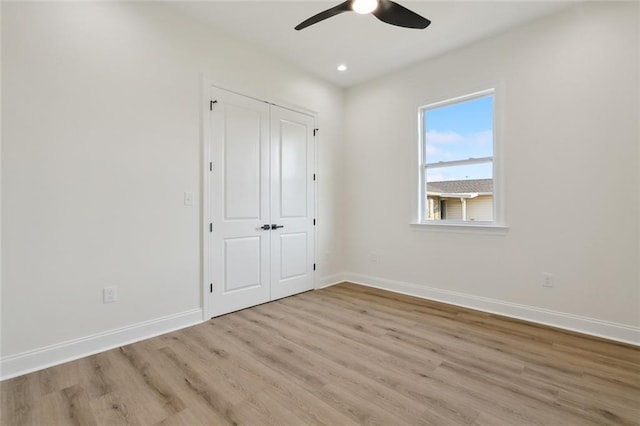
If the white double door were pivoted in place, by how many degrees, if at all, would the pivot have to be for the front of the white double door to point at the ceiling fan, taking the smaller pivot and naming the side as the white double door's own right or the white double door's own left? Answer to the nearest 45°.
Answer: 0° — it already faces it

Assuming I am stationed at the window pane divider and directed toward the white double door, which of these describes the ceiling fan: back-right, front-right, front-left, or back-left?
front-left

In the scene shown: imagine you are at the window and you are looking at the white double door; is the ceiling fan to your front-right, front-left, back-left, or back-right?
front-left

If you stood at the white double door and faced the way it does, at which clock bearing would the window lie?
The window is roughly at 11 o'clock from the white double door.

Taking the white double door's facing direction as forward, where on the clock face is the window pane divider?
The window pane divider is roughly at 11 o'clock from the white double door.
